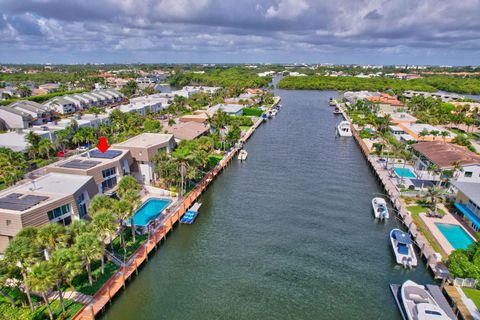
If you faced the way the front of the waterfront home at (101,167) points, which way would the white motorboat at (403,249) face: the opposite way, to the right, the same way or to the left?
to the left

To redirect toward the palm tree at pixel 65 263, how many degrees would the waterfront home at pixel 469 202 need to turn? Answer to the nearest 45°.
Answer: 0° — it already faces it

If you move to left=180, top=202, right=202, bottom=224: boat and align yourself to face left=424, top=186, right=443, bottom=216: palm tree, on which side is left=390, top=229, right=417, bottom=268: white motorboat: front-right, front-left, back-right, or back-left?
front-right

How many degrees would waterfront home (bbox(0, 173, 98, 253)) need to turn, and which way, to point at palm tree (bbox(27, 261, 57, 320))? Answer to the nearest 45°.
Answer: approximately 45° to its right

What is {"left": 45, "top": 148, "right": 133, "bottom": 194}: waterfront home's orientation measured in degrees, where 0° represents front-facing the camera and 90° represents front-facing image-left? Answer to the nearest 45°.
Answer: approximately 315°

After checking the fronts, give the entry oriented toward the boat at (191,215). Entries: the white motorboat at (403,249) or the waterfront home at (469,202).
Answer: the waterfront home

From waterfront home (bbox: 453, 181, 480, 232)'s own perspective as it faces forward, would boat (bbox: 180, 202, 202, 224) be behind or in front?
in front

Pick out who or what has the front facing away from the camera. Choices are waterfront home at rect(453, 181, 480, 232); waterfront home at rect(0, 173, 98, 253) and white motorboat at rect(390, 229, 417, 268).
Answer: the white motorboat

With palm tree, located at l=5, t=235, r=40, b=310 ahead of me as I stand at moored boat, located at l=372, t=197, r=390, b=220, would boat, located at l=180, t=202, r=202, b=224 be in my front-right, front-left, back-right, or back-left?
front-right

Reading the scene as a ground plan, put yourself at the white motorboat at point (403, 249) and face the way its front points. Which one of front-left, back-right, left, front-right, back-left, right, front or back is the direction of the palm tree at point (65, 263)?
back-left

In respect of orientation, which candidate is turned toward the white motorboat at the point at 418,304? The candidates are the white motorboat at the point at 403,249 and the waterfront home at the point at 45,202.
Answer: the waterfront home

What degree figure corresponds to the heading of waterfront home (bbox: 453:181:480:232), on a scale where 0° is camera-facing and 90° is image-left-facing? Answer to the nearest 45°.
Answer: approximately 45°

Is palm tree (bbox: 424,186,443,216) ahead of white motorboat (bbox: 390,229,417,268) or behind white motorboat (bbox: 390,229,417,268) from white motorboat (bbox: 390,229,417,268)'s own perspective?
ahead

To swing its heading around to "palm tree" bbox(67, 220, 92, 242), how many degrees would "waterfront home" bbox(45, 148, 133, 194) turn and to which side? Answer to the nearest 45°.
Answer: approximately 45° to its right

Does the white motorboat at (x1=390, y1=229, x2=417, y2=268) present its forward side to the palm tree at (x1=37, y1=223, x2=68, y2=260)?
no

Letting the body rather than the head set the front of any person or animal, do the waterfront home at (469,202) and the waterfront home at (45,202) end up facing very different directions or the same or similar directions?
very different directions

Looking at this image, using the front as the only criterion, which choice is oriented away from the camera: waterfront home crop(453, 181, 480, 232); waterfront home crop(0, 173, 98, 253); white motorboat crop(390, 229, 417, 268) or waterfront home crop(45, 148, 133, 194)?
the white motorboat

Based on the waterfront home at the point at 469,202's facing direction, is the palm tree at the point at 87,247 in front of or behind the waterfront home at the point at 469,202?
in front

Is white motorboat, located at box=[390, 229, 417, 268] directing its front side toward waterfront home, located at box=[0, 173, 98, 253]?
no

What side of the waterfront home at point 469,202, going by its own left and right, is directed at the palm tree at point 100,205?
front

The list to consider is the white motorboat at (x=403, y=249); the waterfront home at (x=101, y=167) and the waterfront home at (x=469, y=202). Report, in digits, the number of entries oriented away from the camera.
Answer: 1

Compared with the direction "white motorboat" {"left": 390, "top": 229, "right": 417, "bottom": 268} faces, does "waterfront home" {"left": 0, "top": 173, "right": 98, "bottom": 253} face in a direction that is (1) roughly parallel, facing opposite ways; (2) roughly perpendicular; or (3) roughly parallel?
roughly perpendicular

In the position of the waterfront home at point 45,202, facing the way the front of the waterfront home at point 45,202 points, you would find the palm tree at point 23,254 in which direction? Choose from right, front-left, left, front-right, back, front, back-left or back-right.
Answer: front-right

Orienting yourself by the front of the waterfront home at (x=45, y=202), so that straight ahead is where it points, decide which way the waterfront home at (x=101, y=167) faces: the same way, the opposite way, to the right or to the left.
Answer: the same way
